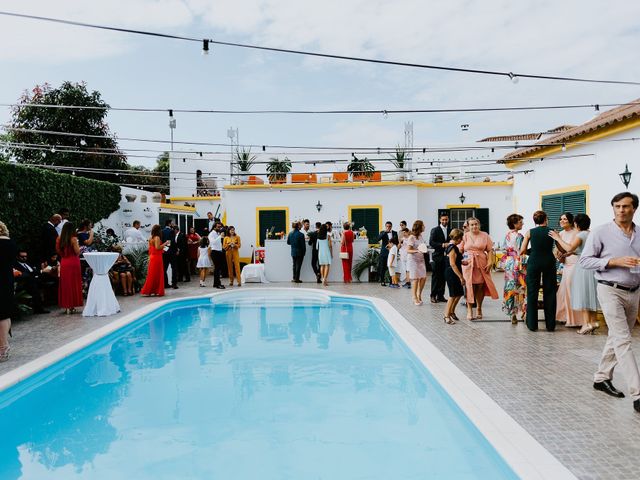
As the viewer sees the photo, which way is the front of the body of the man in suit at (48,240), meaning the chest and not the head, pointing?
to the viewer's right

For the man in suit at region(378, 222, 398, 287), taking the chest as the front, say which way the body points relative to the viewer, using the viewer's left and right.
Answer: facing the viewer

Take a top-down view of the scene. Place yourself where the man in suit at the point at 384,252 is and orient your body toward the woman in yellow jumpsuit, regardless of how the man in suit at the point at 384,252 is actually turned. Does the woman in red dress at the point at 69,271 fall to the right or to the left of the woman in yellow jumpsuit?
left

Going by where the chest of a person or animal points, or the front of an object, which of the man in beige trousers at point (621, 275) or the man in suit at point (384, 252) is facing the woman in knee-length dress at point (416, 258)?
the man in suit

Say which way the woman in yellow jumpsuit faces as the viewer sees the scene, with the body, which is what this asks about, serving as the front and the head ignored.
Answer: toward the camera

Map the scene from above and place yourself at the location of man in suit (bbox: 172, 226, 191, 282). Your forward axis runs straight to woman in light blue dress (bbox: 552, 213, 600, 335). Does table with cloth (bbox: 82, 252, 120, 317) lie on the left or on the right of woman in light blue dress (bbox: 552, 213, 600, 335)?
right

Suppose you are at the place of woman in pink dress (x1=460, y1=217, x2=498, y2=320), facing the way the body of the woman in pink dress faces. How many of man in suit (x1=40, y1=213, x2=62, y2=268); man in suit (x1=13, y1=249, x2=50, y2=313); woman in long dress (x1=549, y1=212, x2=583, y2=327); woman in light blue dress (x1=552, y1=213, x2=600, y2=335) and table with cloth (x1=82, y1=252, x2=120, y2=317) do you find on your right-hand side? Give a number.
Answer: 3

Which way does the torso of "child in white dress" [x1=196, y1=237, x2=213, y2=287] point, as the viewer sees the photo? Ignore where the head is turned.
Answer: away from the camera
